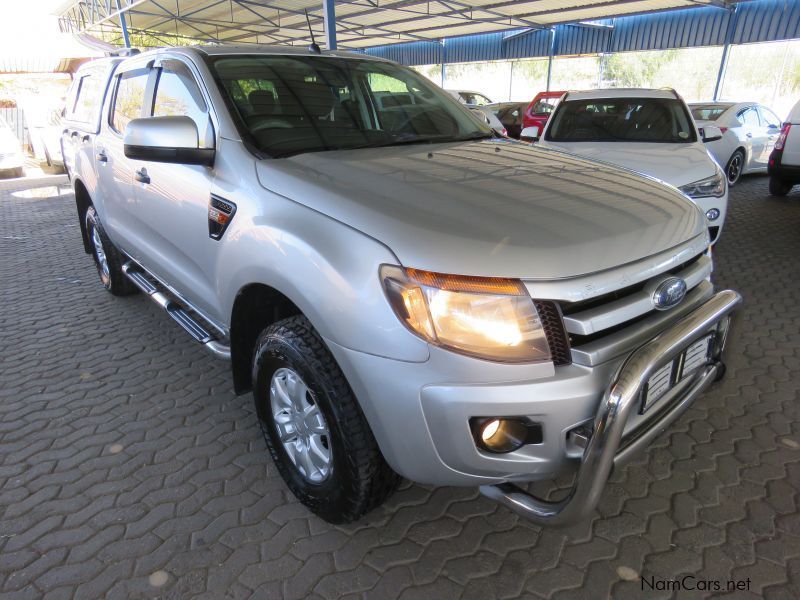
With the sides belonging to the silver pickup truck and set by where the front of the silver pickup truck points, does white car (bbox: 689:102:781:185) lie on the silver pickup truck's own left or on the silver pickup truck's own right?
on the silver pickup truck's own left

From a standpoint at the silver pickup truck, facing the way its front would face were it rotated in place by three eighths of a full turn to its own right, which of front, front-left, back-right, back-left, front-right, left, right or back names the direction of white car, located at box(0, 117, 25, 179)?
front-right

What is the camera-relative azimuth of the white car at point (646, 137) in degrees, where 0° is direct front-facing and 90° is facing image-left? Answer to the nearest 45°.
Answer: approximately 0°

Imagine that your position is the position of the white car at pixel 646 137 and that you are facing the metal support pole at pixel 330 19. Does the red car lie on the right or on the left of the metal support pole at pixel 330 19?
right

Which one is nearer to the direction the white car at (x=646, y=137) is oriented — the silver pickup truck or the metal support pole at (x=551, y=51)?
the silver pickup truck

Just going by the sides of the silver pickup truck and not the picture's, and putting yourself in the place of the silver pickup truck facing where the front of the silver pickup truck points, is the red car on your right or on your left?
on your left

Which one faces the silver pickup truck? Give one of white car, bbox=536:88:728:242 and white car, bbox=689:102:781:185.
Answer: white car, bbox=536:88:728:242

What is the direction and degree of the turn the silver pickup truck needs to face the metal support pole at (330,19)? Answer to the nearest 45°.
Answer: approximately 135° to its left

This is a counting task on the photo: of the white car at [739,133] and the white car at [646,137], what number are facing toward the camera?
1

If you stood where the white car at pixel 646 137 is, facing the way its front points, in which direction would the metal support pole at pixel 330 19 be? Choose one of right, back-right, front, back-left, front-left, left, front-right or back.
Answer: back-right

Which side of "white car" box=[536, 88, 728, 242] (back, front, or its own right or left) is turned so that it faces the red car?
back

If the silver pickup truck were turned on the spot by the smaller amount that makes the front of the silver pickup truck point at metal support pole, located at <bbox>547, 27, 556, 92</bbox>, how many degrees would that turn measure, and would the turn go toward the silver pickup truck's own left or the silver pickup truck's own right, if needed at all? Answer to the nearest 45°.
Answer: approximately 135° to the silver pickup truck's own left

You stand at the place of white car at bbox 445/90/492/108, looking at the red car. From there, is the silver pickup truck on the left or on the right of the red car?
right
